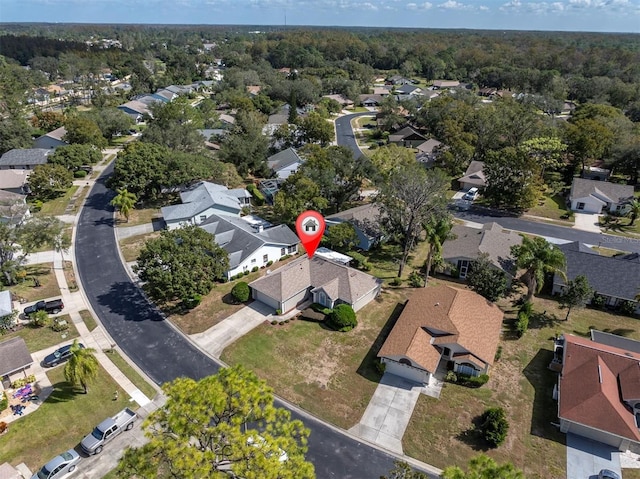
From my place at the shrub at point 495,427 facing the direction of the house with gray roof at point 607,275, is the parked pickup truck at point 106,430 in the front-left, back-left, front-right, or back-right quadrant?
back-left

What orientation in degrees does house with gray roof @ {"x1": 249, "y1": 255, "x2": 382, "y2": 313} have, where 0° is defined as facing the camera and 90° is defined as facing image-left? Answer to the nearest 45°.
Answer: approximately 45°

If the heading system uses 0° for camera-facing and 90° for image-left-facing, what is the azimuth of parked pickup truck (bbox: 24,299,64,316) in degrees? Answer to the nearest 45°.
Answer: approximately 90°

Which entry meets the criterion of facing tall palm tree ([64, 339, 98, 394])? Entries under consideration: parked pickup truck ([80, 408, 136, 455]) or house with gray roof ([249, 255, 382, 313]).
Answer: the house with gray roof

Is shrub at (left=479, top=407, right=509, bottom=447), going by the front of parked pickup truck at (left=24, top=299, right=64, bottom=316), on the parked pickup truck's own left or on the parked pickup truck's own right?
on the parked pickup truck's own left

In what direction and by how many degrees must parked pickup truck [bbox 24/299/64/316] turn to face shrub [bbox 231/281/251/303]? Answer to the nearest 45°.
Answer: approximately 135° to its left

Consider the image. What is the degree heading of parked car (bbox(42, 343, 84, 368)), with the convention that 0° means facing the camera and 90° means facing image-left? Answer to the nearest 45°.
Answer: approximately 45°
